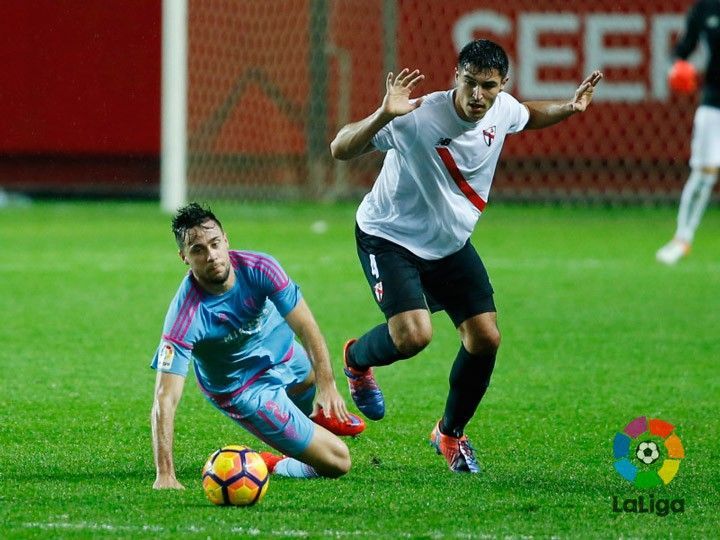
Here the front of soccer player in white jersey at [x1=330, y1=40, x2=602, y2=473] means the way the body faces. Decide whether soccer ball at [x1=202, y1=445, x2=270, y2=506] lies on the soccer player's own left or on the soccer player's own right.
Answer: on the soccer player's own right

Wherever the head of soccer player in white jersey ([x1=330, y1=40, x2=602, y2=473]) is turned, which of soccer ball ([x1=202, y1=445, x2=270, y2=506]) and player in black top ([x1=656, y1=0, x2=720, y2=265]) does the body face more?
the soccer ball

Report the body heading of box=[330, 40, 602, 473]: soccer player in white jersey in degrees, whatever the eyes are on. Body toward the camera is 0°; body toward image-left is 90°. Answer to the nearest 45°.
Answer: approximately 315°

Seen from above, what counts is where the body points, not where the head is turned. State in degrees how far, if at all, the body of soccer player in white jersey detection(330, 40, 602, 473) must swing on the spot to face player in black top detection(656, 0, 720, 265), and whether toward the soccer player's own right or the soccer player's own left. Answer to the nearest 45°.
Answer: approximately 135° to the soccer player's own left

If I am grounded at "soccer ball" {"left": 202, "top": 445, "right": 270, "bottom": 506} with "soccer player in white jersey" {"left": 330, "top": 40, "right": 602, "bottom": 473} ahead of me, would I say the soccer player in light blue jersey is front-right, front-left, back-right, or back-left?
front-left

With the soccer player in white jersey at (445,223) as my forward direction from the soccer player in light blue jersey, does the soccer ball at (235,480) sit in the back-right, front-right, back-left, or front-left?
back-right

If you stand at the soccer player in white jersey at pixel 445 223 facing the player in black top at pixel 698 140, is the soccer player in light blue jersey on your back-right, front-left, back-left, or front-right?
back-left

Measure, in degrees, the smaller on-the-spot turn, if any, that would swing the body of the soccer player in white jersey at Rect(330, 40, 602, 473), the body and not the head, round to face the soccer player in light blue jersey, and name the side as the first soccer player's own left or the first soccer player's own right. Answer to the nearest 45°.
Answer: approximately 90° to the first soccer player's own right
